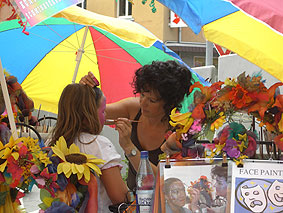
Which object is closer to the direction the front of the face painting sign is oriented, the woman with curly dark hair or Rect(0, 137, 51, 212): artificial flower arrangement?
the artificial flower arrangement

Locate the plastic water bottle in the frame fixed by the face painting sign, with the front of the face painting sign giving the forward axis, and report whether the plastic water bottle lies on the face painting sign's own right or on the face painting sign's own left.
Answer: on the face painting sign's own right

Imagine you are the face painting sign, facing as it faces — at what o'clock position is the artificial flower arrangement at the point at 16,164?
The artificial flower arrangement is roughly at 3 o'clock from the face painting sign.

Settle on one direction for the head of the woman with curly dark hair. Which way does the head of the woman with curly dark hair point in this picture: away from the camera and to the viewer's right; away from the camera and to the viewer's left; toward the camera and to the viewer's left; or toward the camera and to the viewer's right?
toward the camera and to the viewer's left

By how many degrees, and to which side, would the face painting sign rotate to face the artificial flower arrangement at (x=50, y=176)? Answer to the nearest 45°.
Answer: approximately 90° to its right

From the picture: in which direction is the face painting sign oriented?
toward the camera

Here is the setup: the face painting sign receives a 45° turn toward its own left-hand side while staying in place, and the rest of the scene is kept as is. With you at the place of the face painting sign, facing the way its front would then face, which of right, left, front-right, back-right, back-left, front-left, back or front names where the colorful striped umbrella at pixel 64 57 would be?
back

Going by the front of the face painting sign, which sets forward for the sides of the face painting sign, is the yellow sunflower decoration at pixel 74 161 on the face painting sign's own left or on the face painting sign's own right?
on the face painting sign's own right
